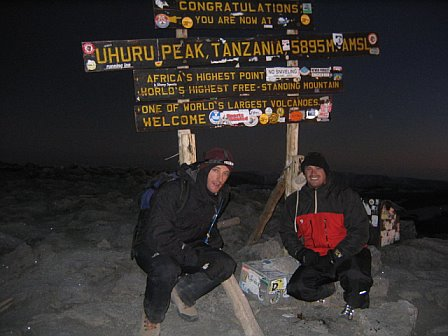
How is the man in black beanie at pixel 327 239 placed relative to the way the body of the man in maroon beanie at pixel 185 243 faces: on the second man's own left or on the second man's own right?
on the second man's own left

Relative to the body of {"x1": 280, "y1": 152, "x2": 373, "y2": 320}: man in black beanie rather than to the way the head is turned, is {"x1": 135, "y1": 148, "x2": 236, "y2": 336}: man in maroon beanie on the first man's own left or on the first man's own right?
on the first man's own right

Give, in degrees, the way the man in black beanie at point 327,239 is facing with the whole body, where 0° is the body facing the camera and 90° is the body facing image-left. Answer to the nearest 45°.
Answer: approximately 0°

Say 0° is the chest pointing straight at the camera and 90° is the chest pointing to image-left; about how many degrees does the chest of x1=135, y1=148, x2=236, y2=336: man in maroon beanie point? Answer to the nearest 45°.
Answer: approximately 315°
